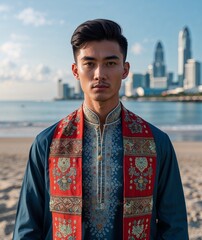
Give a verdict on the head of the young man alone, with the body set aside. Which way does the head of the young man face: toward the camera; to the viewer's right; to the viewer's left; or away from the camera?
toward the camera

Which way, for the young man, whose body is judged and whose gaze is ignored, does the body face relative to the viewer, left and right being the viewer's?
facing the viewer
